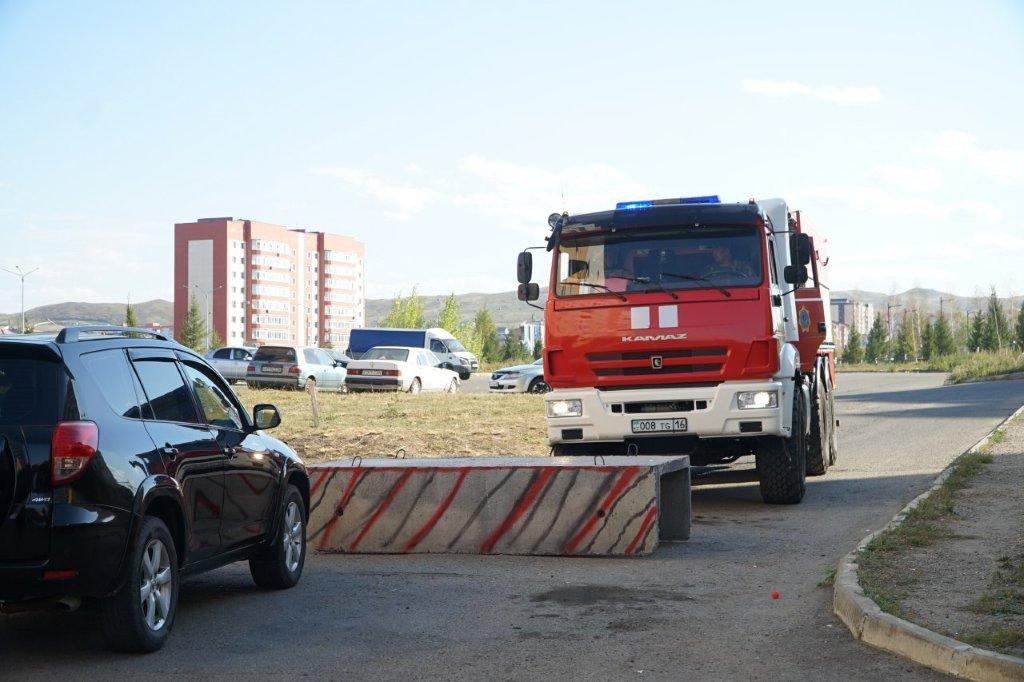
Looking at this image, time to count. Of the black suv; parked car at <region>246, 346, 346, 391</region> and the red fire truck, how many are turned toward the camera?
1

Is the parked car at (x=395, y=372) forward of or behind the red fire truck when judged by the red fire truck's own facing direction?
behind

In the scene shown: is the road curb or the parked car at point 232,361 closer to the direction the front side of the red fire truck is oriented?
the road curb

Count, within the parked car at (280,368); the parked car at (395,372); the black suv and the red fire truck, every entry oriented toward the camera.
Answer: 1

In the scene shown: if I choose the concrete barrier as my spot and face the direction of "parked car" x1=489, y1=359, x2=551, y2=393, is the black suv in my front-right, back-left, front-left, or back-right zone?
back-left

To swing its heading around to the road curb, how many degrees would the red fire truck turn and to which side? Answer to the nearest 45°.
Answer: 0° — it already faces it

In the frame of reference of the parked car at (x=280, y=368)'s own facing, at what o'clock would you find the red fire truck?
The red fire truck is roughly at 4 o'clock from the parked car.

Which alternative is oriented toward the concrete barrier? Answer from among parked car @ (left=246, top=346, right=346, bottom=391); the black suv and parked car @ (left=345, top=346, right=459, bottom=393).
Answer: the black suv

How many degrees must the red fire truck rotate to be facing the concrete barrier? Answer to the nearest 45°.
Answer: approximately 45° to its right

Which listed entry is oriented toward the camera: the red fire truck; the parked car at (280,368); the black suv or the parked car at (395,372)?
the red fire truck

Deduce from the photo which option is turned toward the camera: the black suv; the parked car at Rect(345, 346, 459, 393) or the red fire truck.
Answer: the red fire truck

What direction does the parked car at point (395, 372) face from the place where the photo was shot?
facing away from the viewer and to the right of the viewer

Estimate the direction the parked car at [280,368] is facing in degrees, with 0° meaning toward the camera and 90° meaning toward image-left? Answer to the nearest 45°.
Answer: approximately 225°

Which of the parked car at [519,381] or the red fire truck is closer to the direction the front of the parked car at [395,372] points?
the parked car

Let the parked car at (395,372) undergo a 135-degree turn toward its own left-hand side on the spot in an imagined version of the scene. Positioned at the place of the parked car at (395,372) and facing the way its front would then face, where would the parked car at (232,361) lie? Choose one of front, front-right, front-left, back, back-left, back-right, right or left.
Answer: front-right

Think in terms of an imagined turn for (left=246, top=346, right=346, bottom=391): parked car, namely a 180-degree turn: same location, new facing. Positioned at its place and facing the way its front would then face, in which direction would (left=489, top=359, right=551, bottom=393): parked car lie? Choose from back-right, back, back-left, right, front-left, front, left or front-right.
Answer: back-left

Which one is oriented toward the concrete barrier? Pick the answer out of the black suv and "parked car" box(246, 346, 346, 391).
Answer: the black suv

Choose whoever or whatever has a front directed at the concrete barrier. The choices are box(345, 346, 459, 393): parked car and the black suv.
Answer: the black suv

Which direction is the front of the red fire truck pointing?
toward the camera

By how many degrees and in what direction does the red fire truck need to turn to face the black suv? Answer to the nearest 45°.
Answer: approximately 45° to its right
